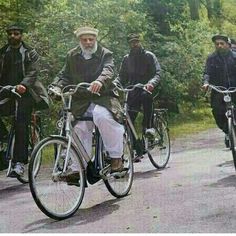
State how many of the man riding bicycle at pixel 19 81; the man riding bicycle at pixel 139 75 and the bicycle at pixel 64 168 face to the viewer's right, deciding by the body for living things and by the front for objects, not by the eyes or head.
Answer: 0

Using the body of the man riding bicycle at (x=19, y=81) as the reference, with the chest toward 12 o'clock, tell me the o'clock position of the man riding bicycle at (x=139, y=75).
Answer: the man riding bicycle at (x=139, y=75) is roughly at 7 o'clock from the man riding bicycle at (x=19, y=81).

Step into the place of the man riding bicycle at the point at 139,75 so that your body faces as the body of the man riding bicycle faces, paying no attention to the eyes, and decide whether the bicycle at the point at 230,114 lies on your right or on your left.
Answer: on your left

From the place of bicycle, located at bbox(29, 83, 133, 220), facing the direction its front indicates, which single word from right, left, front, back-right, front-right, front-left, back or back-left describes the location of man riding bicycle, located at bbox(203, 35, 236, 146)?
back

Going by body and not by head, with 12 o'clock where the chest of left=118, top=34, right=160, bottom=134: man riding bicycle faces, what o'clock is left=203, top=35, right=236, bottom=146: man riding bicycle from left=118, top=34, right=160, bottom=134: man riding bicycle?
left=203, top=35, right=236, bottom=146: man riding bicycle is roughly at 8 o'clock from left=118, top=34, right=160, bottom=134: man riding bicycle.

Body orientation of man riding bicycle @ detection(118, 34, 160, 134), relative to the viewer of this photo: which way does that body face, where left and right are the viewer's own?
facing the viewer and to the left of the viewer

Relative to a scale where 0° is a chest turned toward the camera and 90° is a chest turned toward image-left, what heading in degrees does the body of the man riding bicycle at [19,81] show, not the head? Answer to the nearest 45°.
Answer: approximately 45°
